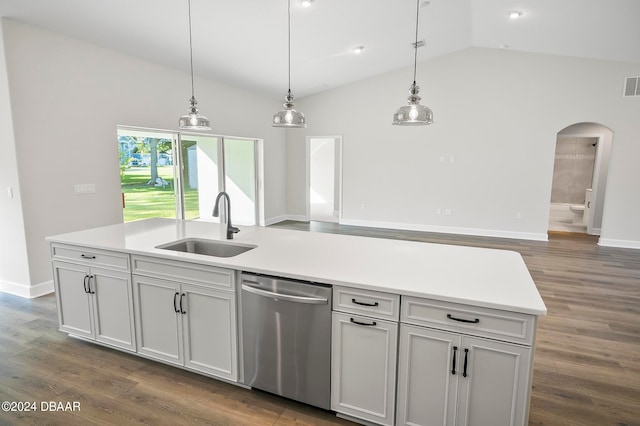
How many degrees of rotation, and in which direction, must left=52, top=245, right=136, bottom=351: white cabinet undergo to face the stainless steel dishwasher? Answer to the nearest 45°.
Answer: approximately 90° to its left

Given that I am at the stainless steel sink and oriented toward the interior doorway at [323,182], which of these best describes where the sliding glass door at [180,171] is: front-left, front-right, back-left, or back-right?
front-left

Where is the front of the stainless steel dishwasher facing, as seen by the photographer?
facing the viewer and to the left of the viewer

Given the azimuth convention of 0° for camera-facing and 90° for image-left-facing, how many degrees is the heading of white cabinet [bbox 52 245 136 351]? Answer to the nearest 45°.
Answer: approximately 45°

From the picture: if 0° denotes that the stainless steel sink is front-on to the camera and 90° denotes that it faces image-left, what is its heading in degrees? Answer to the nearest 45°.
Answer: approximately 45°

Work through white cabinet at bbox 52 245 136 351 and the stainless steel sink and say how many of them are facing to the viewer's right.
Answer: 0

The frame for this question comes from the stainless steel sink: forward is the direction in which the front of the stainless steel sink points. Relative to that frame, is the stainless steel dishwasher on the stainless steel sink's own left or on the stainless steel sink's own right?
on the stainless steel sink's own left

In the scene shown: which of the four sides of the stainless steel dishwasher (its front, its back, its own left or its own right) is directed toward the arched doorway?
back

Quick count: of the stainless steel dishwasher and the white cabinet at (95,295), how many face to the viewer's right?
0

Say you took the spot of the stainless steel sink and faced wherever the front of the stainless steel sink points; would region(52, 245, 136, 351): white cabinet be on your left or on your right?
on your right

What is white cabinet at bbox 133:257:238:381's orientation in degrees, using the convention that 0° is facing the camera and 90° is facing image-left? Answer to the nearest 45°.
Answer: approximately 45°

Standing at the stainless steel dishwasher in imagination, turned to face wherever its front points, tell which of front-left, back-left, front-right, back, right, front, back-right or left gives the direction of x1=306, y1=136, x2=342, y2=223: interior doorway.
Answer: back-right

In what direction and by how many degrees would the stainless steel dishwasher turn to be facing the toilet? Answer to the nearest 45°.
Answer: approximately 180°

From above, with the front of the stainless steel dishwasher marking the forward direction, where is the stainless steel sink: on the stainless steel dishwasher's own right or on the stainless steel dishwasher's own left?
on the stainless steel dishwasher's own right
